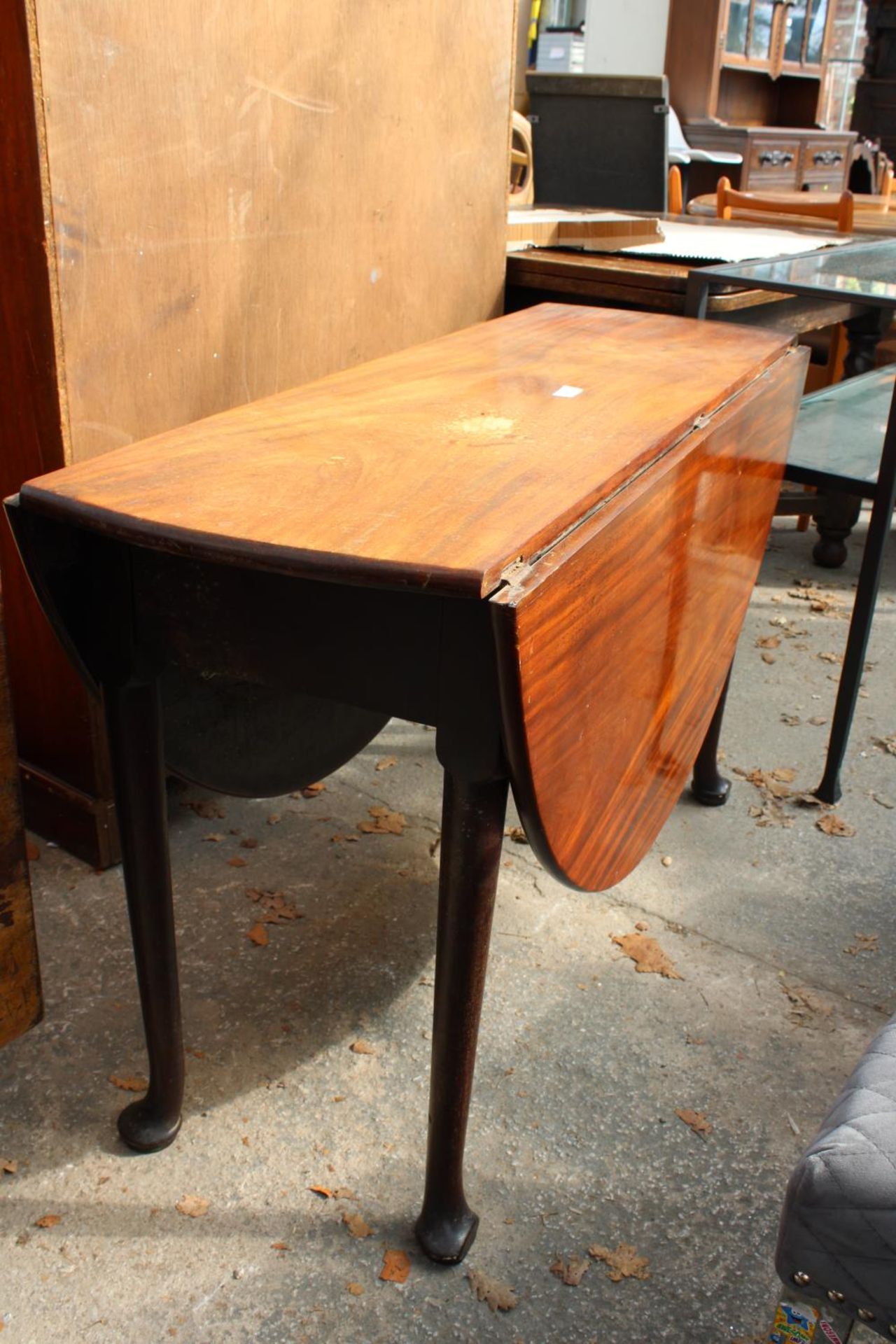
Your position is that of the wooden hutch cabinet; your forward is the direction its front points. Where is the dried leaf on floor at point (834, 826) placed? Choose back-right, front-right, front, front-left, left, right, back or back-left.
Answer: front-right

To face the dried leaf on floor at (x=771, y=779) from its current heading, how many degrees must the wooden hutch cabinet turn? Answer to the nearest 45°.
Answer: approximately 45° to its right

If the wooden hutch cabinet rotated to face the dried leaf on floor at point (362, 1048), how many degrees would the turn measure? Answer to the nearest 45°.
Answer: approximately 45° to its right

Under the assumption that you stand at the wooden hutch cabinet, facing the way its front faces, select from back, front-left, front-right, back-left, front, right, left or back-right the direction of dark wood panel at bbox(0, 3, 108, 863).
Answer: front-right

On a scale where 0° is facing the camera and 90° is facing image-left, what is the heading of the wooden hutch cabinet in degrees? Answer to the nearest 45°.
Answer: approximately 315°

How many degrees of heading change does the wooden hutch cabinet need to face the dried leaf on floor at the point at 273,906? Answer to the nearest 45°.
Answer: approximately 45° to its right

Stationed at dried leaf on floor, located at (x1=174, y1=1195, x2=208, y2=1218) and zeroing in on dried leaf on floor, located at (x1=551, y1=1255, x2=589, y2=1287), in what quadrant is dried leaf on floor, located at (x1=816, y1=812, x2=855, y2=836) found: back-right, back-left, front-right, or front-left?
front-left

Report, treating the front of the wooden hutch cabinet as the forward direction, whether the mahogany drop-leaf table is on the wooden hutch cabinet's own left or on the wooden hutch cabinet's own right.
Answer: on the wooden hutch cabinet's own right

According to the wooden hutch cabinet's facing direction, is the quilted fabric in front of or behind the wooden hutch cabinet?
in front
